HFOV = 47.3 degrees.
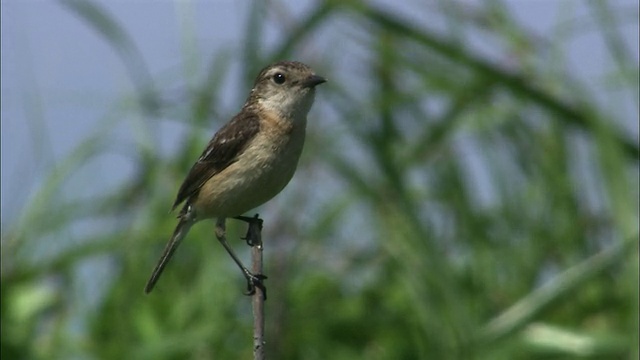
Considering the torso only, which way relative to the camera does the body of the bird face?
to the viewer's right
